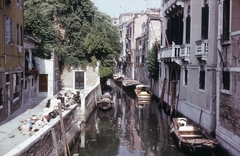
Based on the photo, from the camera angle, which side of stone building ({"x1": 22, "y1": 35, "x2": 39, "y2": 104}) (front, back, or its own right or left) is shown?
right

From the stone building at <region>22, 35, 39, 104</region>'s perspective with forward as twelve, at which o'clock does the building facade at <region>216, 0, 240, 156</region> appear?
The building facade is roughly at 2 o'clock from the stone building.

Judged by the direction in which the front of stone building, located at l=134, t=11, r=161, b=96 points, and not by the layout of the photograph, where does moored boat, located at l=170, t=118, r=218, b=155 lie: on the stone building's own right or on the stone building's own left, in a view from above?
on the stone building's own left

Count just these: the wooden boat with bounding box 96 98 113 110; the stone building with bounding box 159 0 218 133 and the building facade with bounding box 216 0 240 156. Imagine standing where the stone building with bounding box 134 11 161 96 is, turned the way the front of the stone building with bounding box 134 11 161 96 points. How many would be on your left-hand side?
3

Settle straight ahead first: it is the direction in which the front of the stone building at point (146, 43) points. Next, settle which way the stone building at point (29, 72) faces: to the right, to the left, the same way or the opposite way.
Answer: the opposite way

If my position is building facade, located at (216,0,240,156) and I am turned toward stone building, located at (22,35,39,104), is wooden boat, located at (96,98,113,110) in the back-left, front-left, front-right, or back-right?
front-right

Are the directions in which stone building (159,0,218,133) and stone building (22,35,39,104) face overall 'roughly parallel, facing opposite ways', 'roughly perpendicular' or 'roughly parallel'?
roughly parallel, facing opposite ways

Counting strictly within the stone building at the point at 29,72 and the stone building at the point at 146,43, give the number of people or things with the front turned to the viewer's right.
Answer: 1

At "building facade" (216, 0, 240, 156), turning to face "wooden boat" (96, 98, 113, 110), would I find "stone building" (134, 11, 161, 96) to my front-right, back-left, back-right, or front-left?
front-right

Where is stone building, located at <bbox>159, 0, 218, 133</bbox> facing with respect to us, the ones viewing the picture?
facing the viewer and to the left of the viewer

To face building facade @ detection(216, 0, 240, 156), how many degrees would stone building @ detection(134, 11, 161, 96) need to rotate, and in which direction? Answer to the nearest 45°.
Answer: approximately 90° to its left

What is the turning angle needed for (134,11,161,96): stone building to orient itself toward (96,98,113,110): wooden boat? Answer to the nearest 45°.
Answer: approximately 90° to its left

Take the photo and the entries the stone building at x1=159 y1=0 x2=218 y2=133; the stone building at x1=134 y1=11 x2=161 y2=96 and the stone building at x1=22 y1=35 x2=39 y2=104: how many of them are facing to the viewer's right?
1

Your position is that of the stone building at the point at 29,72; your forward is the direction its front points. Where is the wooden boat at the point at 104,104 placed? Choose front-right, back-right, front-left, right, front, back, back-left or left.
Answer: front
